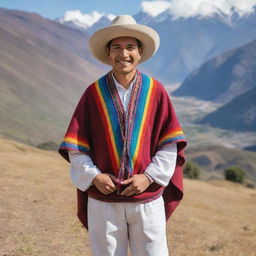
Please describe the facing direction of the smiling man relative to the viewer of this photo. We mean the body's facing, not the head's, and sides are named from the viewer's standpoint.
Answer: facing the viewer

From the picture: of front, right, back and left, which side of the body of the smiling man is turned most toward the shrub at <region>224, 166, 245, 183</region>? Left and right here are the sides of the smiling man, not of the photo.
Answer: back
